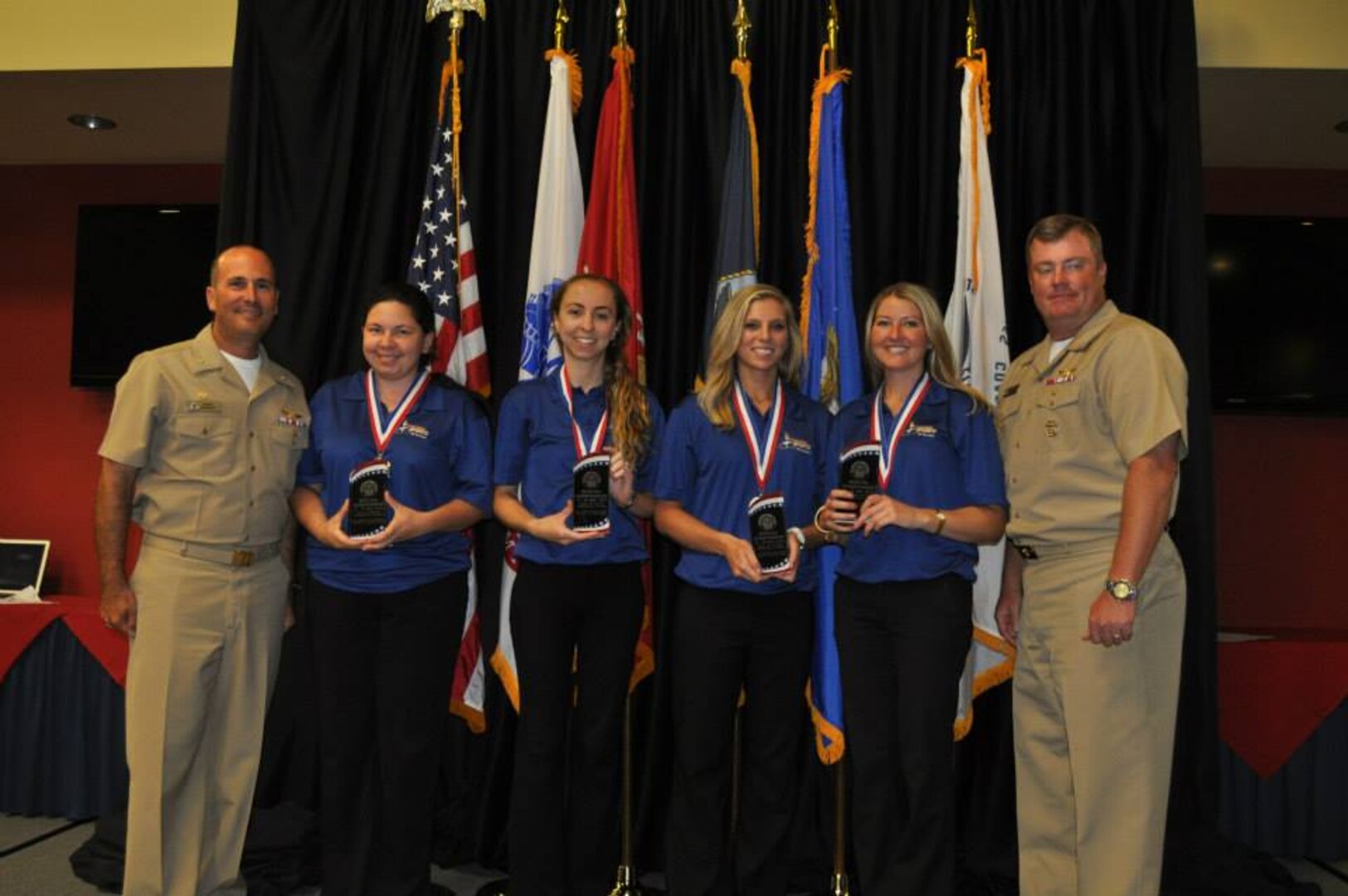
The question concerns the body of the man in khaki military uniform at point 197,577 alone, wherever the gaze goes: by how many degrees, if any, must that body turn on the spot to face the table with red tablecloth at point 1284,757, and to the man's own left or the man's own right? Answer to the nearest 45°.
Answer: approximately 45° to the man's own left

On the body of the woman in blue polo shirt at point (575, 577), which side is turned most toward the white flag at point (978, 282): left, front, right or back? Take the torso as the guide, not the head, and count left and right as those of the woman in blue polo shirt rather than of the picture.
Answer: left

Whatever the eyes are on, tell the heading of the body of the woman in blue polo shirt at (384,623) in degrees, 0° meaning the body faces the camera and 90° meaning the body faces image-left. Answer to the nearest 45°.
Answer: approximately 0°

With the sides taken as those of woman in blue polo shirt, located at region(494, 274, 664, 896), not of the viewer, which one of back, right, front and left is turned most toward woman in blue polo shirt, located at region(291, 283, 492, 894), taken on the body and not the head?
right

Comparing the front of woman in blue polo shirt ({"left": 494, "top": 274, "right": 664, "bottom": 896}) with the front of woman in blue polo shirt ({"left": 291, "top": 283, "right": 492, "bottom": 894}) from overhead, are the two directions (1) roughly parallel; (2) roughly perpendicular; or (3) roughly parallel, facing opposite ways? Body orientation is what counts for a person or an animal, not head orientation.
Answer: roughly parallel

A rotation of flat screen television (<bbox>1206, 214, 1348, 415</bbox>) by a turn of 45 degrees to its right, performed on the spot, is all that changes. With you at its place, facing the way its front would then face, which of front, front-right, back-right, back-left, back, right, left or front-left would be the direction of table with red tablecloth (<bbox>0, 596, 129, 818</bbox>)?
front

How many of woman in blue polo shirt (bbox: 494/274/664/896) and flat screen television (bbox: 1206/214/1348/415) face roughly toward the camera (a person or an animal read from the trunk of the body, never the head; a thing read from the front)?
2

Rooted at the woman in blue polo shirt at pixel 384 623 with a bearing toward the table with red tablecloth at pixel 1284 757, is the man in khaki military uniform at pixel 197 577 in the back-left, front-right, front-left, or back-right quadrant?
back-left

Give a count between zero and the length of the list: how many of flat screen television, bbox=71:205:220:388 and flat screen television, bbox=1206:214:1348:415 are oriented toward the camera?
2

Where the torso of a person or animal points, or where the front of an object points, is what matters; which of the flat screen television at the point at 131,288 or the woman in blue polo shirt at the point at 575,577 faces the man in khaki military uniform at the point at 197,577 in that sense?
the flat screen television

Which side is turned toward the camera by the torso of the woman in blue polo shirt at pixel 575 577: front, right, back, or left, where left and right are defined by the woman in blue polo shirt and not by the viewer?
front

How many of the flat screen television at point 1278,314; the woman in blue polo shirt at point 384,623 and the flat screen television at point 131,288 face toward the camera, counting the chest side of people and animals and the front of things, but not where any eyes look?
3

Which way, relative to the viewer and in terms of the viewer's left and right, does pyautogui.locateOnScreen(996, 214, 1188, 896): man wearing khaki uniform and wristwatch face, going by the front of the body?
facing the viewer and to the left of the viewer

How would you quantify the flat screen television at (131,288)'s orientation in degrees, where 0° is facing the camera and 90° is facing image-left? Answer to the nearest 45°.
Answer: approximately 0°
